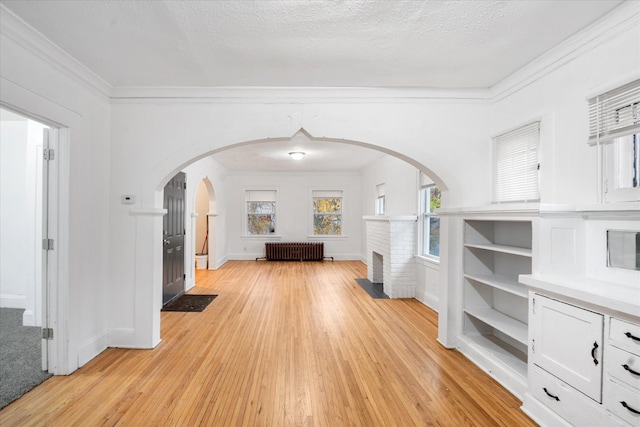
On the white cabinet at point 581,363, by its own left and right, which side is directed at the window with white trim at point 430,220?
right

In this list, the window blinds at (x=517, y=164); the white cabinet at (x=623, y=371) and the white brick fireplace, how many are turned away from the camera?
0

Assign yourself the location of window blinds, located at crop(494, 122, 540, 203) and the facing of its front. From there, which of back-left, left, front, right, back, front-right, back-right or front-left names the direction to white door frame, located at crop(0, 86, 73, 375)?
front

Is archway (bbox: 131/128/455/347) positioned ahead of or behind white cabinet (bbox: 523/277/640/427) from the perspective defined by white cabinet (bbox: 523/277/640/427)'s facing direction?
ahead

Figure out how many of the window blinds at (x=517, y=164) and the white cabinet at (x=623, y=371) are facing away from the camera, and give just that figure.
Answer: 0

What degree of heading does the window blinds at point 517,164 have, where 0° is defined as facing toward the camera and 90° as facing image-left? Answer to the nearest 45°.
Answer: approximately 45°

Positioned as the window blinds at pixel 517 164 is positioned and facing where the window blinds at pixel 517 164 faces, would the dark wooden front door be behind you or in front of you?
in front

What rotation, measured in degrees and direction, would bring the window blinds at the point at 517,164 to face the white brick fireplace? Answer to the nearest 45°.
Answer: approximately 90° to its right

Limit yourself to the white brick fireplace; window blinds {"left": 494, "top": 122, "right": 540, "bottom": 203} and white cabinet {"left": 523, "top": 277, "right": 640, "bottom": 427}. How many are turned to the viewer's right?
0

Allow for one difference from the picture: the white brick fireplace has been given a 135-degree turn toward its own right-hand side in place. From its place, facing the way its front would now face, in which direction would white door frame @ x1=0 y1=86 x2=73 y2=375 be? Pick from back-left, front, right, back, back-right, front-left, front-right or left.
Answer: back

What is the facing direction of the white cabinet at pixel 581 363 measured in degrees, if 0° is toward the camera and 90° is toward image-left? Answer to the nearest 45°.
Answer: approximately 45°

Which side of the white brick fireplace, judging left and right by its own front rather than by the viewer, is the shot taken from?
left

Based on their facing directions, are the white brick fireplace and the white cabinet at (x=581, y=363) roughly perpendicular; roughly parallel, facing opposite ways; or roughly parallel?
roughly parallel
